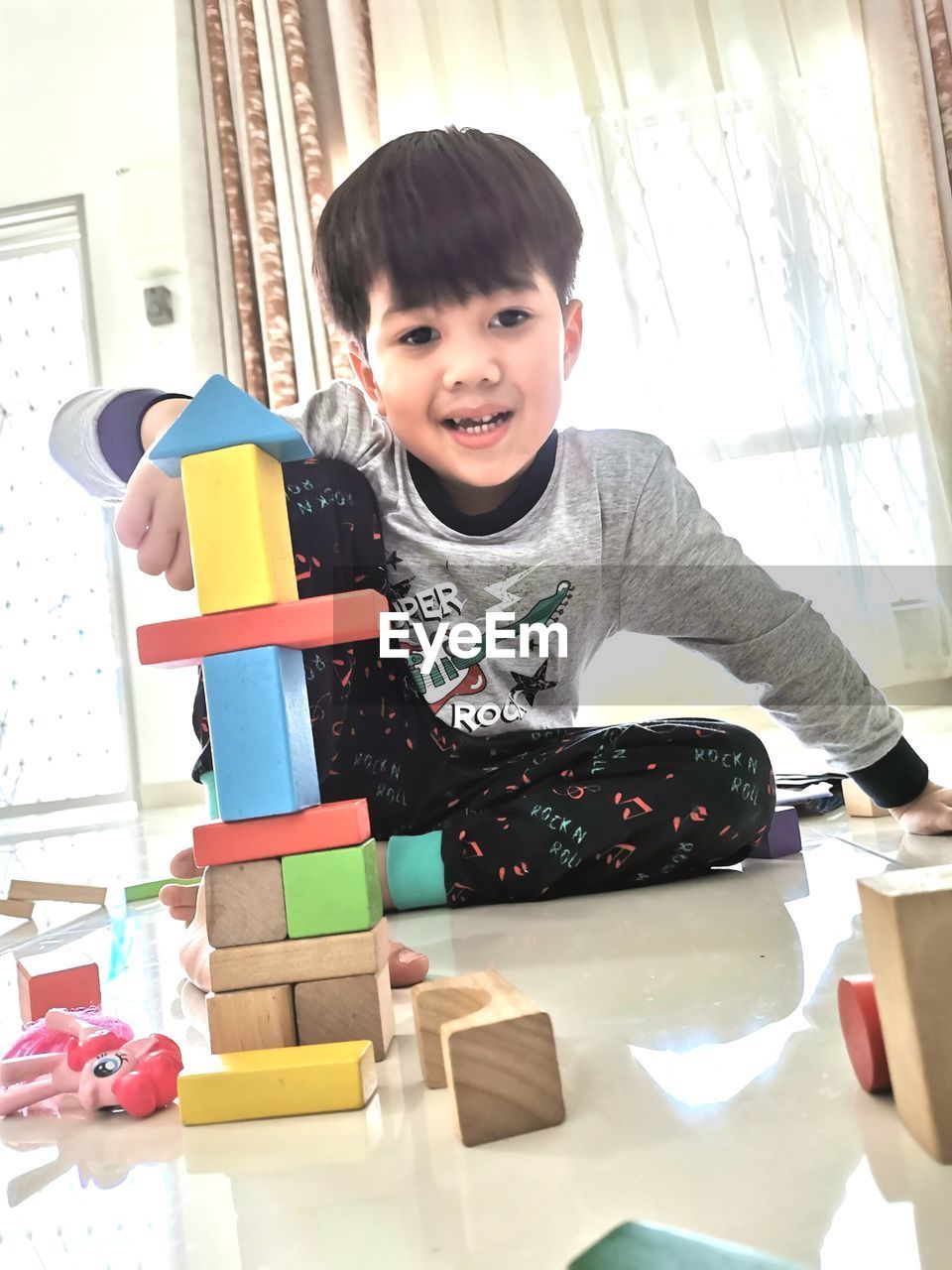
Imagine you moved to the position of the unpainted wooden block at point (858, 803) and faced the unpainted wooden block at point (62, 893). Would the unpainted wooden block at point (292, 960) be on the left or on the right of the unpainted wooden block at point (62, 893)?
left

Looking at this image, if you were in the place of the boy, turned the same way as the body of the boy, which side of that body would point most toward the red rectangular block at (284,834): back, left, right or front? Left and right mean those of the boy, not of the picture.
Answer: front

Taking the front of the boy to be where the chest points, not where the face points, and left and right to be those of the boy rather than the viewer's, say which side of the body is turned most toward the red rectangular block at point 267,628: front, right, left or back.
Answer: front

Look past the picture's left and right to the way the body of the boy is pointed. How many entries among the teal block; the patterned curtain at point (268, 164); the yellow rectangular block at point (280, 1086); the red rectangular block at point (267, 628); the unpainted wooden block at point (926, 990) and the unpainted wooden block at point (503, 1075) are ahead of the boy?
5

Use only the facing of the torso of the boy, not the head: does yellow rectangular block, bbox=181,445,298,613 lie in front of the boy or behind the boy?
in front

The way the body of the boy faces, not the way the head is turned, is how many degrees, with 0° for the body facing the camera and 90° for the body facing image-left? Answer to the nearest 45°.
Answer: approximately 0°

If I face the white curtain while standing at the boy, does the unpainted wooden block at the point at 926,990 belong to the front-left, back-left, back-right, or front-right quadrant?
back-right

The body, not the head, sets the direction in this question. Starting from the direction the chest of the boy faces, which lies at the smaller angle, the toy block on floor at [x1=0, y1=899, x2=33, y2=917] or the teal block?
the teal block

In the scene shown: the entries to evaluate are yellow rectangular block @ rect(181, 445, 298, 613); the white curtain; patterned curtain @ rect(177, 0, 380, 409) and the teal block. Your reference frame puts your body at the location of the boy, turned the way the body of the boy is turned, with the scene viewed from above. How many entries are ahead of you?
2
